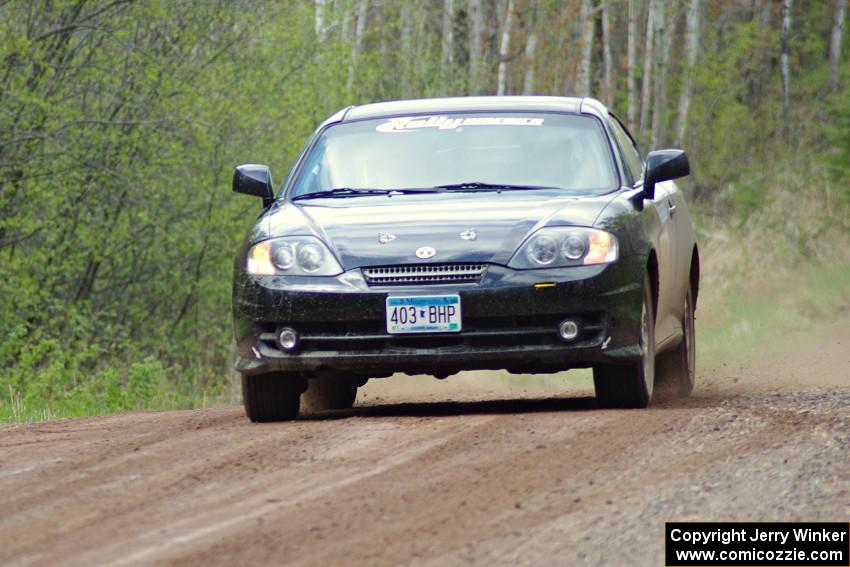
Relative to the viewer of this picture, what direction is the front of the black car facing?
facing the viewer
